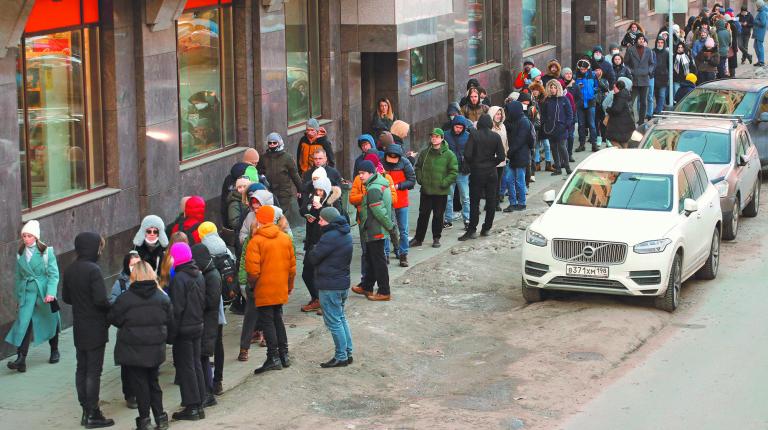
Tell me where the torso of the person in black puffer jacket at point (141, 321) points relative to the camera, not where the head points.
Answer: away from the camera

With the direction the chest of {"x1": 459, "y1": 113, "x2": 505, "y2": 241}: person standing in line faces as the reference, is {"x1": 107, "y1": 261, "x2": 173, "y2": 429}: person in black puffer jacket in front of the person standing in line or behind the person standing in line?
behind

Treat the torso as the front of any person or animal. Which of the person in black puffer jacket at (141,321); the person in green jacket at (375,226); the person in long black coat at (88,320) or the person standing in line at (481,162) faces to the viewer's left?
the person in green jacket

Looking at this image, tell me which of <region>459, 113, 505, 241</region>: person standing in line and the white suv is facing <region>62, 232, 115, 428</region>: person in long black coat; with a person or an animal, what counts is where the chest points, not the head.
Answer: the white suv

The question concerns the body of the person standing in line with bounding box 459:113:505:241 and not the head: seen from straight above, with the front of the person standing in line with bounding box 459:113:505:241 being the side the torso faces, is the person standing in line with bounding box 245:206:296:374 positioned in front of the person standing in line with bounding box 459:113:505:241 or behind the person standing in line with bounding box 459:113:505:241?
behind

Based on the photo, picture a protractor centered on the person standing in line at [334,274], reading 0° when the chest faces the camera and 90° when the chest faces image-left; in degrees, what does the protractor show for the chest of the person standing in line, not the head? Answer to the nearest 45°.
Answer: approximately 90°

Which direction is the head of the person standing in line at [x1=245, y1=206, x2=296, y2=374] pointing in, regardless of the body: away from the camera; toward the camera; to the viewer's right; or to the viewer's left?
away from the camera

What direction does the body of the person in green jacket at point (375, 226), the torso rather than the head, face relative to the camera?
to the viewer's left

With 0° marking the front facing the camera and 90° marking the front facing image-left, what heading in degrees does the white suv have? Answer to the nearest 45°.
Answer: approximately 45°

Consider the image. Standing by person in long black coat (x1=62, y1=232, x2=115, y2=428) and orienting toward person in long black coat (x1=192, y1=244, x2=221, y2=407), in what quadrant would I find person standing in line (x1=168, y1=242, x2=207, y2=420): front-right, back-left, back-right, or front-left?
front-right

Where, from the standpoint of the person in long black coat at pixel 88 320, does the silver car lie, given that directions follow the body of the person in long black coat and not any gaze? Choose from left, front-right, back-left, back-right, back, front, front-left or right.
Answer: front

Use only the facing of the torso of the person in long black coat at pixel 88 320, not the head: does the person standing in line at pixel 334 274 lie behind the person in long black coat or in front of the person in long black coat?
in front

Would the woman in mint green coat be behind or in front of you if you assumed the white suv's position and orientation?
in front

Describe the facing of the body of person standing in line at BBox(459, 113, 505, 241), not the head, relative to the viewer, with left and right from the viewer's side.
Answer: facing away from the viewer

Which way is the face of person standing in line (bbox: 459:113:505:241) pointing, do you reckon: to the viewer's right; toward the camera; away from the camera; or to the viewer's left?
away from the camera
